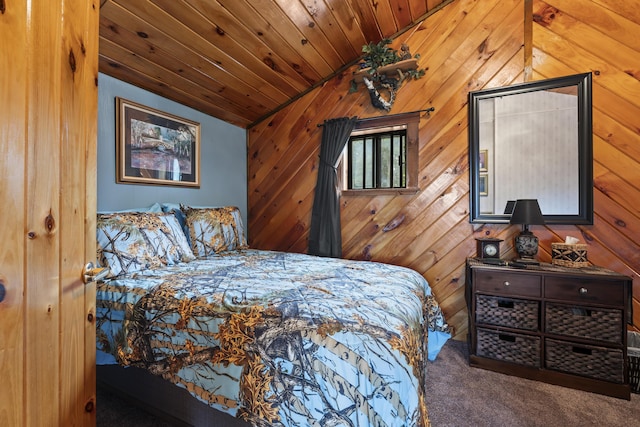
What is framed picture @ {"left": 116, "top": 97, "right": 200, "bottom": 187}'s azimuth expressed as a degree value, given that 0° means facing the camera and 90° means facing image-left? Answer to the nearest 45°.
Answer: approximately 315°

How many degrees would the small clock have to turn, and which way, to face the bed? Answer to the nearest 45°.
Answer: approximately 45° to its right

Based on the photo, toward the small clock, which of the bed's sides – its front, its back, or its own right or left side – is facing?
left

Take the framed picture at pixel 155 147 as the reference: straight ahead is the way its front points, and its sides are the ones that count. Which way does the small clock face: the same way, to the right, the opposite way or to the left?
to the right

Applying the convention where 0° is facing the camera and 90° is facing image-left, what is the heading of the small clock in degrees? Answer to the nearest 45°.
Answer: approximately 0°

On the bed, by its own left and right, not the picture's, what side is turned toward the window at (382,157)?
left

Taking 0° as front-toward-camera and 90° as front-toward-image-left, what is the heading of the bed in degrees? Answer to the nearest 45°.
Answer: approximately 315°

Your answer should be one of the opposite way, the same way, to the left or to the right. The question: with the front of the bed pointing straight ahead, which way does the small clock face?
to the right
